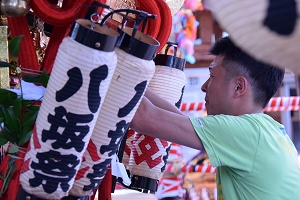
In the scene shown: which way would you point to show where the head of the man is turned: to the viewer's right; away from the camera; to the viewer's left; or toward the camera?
to the viewer's left

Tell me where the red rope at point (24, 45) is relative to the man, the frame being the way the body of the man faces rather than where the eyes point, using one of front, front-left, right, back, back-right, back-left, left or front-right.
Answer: front-left

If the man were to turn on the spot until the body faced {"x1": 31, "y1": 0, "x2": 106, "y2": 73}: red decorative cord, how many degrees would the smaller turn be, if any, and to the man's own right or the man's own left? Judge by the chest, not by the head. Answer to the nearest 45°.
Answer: approximately 45° to the man's own left

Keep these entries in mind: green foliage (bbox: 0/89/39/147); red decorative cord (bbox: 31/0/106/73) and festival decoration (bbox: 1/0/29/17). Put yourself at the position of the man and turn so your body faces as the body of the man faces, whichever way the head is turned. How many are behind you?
0

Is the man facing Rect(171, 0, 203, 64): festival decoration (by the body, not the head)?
no

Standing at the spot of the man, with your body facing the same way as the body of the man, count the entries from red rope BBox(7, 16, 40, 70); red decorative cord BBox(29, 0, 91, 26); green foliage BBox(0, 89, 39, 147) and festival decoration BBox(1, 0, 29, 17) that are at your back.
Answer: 0

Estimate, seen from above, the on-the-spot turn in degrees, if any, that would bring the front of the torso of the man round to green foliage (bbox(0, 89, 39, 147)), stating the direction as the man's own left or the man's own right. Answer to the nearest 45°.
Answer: approximately 45° to the man's own left

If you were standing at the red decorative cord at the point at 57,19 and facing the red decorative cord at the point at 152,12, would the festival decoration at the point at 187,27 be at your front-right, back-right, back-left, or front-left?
front-left

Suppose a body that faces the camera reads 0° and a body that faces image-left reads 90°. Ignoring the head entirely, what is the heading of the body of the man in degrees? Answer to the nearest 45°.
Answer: approximately 90°

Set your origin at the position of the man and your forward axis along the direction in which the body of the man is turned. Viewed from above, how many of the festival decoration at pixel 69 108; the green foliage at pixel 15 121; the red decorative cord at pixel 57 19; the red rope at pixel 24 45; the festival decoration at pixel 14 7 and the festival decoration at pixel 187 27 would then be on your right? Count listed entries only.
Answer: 1

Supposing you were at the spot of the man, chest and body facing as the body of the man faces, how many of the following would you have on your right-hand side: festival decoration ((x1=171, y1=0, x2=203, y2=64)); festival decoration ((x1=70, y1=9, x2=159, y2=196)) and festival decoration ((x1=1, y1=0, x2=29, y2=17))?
1
